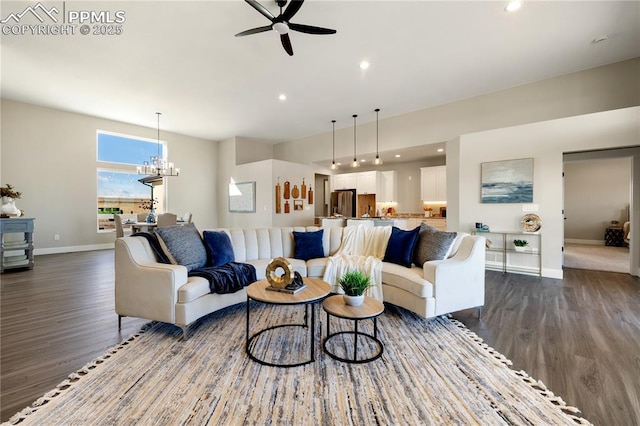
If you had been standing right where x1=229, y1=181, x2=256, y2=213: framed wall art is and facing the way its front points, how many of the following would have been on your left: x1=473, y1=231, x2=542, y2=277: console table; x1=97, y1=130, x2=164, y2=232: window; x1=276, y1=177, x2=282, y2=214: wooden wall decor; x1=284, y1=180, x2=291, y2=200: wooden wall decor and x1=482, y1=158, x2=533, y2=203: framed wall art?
4

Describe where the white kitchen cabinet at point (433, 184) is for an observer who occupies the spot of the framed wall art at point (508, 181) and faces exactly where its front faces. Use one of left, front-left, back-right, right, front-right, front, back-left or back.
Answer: right

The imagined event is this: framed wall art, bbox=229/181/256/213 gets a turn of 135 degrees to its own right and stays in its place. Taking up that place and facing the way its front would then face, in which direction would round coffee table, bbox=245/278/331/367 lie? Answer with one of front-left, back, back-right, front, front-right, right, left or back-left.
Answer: back

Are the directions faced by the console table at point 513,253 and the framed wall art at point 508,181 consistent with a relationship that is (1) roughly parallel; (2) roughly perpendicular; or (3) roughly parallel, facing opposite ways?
roughly parallel

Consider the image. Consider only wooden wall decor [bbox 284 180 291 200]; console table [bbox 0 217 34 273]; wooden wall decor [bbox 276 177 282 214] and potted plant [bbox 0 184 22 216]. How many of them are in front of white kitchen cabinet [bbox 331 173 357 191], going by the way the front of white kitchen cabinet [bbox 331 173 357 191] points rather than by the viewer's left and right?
4

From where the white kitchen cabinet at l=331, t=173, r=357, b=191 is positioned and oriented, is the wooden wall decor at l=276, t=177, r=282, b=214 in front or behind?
in front

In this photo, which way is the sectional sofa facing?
toward the camera

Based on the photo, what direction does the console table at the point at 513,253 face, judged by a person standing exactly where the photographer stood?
facing the viewer and to the left of the viewer

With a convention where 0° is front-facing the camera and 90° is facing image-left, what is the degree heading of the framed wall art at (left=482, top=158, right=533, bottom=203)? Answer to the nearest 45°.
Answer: approximately 45°
